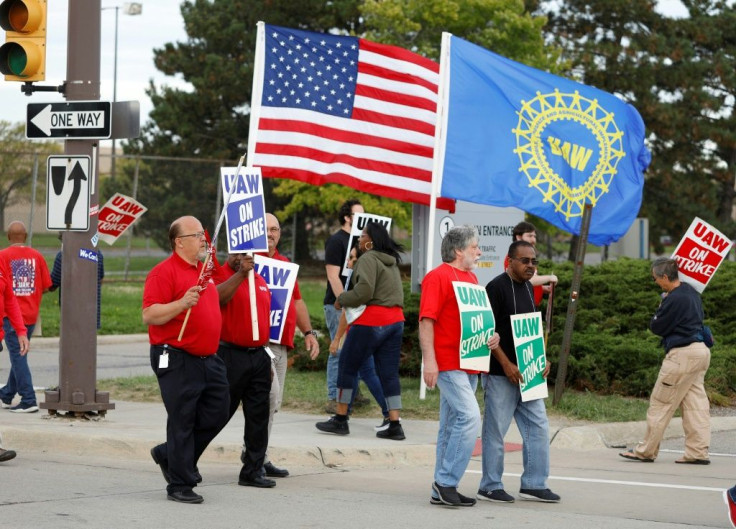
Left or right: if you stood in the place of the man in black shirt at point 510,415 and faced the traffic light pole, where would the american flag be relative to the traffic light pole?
right

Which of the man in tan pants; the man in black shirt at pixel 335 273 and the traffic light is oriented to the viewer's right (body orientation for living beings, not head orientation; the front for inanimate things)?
the man in black shirt

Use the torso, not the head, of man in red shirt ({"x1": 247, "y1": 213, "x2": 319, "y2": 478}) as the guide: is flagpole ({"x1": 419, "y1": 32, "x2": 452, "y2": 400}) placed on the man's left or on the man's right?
on the man's left

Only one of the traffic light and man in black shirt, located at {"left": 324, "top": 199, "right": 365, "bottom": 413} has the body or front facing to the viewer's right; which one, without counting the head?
the man in black shirt

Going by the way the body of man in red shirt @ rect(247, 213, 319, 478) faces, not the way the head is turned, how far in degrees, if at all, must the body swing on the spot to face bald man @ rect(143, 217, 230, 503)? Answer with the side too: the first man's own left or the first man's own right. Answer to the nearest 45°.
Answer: approximately 90° to the first man's own right

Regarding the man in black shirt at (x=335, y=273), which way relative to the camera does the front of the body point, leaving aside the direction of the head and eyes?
to the viewer's right

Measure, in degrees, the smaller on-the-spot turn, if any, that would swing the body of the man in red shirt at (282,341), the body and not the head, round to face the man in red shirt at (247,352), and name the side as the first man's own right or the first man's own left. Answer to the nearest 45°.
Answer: approximately 45° to the first man's own right

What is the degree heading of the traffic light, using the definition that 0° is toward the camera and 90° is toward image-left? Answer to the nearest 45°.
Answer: approximately 45°
